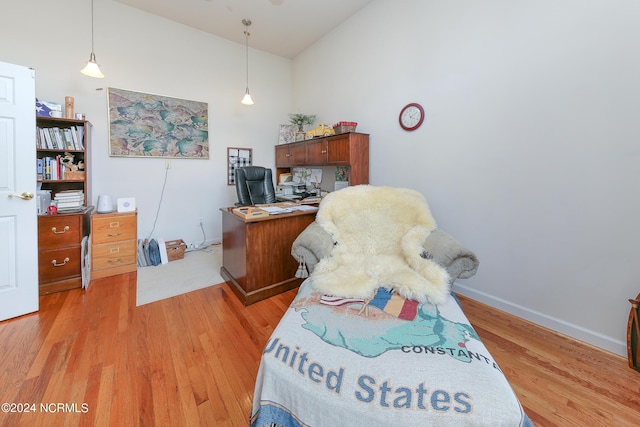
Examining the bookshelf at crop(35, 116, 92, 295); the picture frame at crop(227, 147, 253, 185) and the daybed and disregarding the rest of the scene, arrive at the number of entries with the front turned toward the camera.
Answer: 3

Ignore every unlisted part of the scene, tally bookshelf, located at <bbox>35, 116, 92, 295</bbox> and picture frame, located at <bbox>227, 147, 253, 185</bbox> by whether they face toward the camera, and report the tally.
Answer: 2

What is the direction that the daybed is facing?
toward the camera

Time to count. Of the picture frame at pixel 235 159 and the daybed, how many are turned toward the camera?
2

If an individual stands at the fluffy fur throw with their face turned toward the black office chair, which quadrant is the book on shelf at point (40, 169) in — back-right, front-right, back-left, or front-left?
front-left

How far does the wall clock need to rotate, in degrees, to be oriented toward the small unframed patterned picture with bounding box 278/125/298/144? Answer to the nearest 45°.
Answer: approximately 90° to its right

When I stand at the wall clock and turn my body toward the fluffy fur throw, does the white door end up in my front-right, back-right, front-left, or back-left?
front-right

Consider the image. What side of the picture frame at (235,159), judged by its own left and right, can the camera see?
front

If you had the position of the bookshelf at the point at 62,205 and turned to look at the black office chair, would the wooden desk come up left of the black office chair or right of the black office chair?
right

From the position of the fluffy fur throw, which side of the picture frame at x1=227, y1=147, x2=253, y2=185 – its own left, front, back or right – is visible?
front
